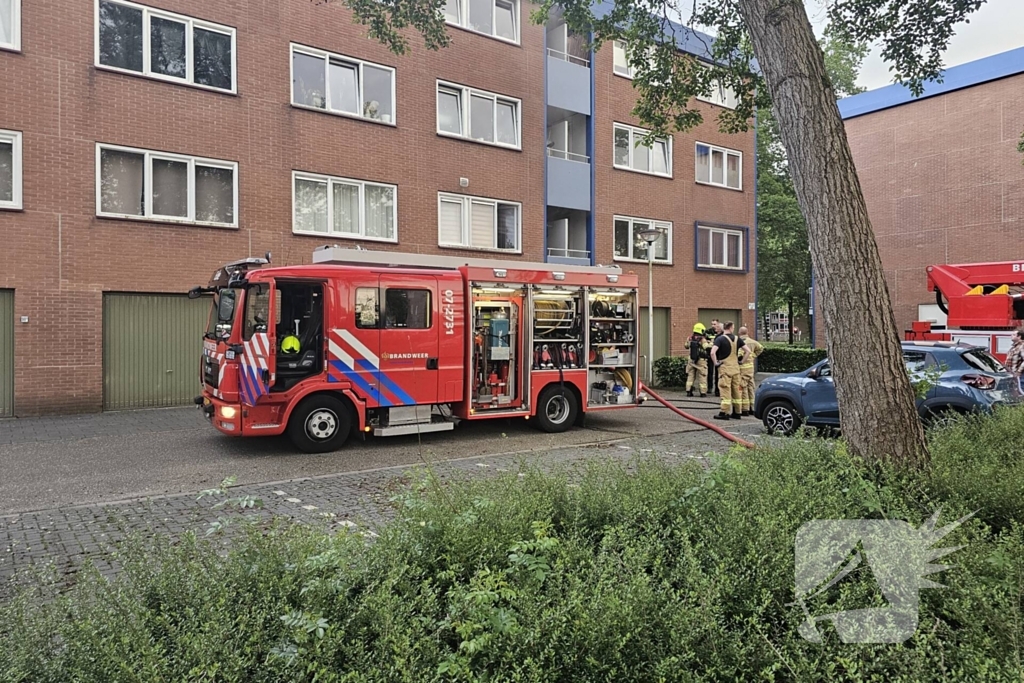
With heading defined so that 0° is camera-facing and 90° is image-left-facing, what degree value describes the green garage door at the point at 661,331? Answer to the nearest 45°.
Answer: approximately 0°

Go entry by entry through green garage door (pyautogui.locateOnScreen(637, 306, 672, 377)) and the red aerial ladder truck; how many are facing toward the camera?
1

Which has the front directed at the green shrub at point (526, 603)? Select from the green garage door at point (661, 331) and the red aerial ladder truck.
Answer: the green garage door

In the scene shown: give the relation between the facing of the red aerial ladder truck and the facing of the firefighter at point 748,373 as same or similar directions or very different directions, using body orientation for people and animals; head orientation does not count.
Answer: very different directions

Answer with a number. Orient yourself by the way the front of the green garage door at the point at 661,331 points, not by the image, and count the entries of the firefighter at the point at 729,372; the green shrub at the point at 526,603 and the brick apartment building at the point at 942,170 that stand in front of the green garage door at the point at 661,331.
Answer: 2

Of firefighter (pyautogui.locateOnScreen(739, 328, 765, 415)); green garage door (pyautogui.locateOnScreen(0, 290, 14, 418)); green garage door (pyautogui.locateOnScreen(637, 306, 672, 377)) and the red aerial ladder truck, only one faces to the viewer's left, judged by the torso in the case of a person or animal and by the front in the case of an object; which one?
the firefighter
